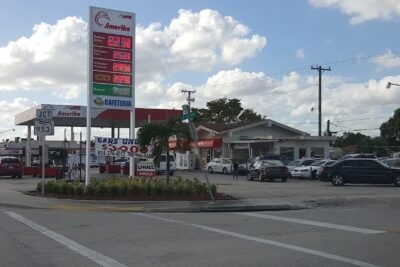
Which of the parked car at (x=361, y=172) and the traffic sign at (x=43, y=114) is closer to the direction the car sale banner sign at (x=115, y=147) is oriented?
the traffic sign

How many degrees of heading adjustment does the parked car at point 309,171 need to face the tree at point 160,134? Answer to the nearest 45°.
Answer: approximately 45° to its left

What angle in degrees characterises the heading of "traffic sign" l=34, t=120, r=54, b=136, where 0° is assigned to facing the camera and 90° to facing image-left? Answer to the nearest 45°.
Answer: approximately 0°

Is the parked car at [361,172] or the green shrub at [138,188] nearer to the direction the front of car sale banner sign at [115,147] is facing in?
the green shrub
